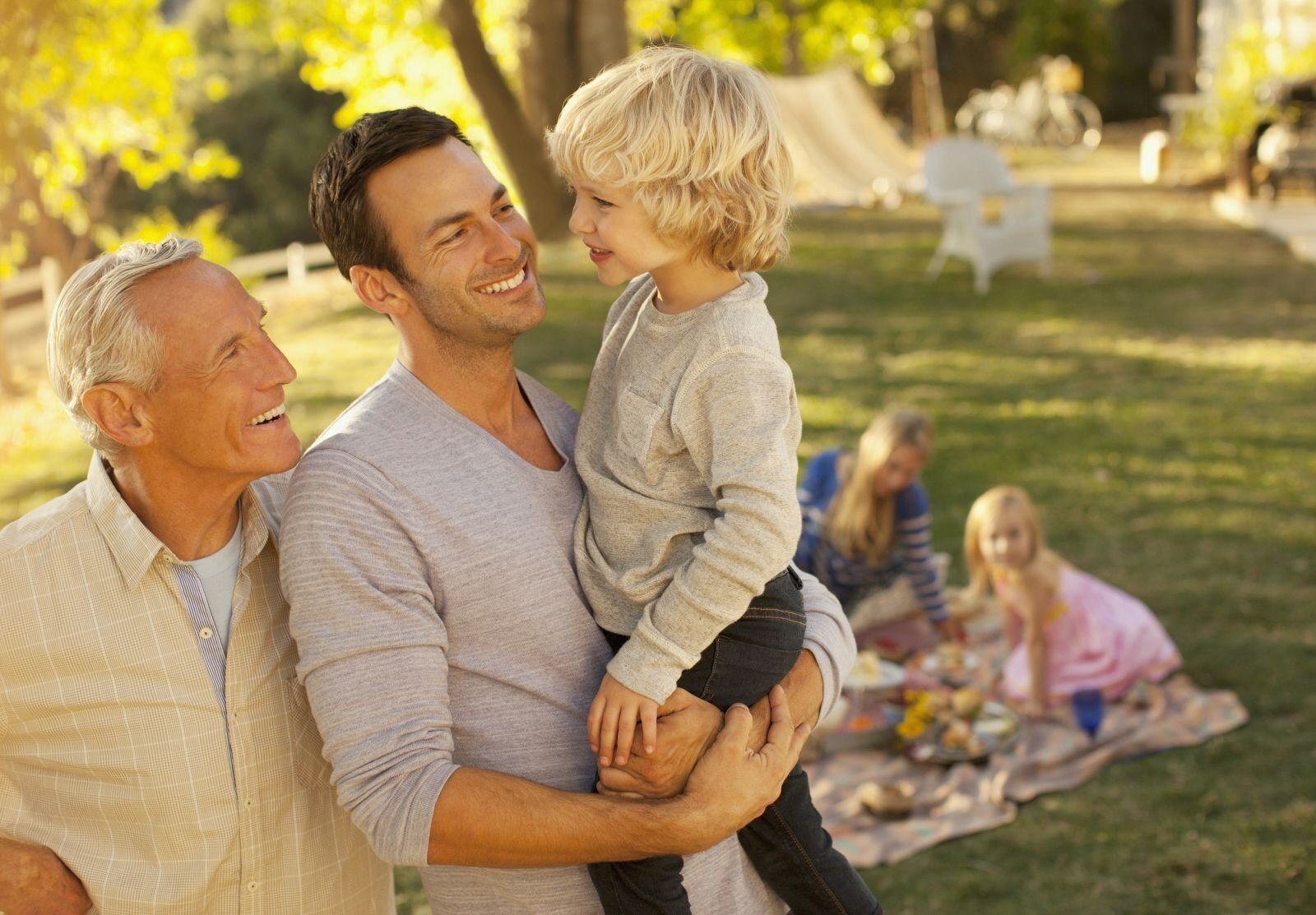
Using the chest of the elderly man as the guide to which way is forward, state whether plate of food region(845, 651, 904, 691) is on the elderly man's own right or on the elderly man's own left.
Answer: on the elderly man's own left

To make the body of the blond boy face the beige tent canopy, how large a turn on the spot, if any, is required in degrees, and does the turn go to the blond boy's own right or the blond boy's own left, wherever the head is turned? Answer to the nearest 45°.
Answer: approximately 135° to the blond boy's own right

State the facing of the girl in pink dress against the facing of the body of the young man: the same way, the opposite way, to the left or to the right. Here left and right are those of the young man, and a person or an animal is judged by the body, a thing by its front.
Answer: to the right

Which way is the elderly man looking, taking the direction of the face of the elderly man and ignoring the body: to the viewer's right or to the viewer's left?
to the viewer's right

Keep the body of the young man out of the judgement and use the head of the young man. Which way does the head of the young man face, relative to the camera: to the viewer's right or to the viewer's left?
to the viewer's right

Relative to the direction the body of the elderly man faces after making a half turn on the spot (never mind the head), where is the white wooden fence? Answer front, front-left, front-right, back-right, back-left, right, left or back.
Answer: front-right

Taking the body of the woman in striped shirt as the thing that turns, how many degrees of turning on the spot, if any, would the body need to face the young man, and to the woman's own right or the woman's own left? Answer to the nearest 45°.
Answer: approximately 45° to the woman's own right

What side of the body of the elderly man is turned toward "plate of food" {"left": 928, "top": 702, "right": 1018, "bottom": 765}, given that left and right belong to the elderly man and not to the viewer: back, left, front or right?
left

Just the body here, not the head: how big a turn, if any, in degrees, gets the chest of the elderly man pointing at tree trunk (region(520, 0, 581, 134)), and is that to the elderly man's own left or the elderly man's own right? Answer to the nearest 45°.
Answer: approximately 135° to the elderly man's own left

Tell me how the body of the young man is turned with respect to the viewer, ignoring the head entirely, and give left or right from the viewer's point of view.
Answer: facing the viewer and to the right of the viewer

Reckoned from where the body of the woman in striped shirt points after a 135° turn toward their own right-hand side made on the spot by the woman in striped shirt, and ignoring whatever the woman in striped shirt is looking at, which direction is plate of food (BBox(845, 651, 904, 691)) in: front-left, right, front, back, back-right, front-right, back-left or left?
left

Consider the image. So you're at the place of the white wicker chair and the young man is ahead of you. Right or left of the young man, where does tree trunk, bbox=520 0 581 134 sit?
right

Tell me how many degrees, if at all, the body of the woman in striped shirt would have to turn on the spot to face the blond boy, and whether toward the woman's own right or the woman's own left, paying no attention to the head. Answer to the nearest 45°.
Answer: approximately 45° to the woman's own right
